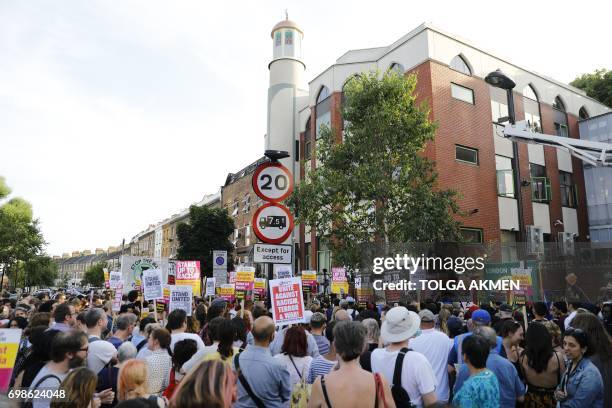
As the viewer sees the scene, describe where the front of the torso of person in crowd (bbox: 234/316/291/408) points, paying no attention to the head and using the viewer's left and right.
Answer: facing away from the viewer

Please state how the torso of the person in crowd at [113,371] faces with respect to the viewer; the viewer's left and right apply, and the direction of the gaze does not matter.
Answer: facing away from the viewer and to the right of the viewer

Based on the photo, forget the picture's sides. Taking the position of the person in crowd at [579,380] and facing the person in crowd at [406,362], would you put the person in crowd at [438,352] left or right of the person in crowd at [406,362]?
right

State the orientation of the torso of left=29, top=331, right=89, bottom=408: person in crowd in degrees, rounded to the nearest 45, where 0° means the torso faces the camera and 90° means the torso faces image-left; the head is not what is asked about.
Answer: approximately 270°

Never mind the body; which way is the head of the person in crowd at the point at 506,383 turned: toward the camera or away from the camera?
away from the camera

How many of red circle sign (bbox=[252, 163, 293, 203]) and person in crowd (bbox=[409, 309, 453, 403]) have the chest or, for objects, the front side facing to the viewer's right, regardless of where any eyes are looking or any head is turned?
0

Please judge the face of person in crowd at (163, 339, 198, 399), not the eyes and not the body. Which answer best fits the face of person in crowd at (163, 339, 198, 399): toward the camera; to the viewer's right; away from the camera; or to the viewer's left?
away from the camera

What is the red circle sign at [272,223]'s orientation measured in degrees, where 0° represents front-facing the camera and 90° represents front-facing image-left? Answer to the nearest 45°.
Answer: approximately 0°

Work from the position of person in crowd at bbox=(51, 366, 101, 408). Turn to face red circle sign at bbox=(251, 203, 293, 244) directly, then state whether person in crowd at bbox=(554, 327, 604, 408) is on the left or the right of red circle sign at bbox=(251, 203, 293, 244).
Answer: right

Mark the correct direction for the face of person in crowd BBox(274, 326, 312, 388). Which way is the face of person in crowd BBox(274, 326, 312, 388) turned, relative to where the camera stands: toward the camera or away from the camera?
away from the camera

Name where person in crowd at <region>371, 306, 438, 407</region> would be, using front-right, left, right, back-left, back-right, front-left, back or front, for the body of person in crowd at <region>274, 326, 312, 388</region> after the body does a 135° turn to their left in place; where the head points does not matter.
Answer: left

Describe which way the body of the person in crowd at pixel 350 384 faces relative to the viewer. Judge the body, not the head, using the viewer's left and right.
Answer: facing away from the viewer

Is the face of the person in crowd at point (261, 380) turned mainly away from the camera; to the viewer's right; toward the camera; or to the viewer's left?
away from the camera

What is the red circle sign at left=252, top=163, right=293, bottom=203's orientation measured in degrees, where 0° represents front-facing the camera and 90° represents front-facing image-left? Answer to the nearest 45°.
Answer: approximately 0°

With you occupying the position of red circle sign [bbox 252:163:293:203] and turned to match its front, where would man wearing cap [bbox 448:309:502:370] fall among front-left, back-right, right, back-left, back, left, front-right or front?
left

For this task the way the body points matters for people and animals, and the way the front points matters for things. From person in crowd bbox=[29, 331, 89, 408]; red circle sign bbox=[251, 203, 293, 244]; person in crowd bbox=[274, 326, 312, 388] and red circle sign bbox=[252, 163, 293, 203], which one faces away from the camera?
person in crowd bbox=[274, 326, 312, 388]

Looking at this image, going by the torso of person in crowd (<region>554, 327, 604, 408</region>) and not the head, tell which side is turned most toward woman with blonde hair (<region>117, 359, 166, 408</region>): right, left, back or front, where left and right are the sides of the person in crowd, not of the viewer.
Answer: front
